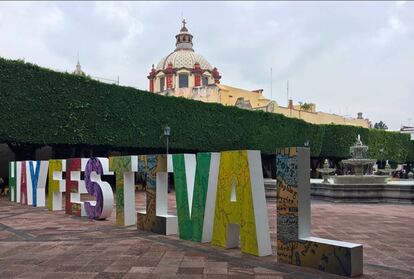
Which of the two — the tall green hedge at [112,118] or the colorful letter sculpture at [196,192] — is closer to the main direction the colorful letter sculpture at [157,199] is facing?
the colorful letter sculpture

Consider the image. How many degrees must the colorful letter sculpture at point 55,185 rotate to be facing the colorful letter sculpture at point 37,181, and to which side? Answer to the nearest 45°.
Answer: approximately 135° to its right

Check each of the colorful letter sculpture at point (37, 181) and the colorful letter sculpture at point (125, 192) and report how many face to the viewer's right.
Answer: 0

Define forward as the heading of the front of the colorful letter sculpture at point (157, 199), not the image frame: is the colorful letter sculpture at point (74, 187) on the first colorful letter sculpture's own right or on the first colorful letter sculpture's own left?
on the first colorful letter sculpture's own right

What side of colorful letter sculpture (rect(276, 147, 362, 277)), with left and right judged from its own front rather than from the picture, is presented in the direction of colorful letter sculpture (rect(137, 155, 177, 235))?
right

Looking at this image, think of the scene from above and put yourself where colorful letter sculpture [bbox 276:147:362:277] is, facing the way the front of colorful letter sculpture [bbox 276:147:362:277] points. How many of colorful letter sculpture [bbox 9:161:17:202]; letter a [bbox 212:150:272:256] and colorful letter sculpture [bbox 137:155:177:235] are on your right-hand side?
3

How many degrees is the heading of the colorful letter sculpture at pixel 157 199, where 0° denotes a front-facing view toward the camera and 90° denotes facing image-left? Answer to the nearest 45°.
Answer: approximately 45°

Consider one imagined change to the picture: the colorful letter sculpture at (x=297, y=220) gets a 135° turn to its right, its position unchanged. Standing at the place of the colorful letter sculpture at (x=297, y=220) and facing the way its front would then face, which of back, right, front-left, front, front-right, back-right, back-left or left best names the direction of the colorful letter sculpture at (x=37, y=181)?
front-left

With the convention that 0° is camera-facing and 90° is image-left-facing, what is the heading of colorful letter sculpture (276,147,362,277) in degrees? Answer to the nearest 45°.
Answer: approximately 45°

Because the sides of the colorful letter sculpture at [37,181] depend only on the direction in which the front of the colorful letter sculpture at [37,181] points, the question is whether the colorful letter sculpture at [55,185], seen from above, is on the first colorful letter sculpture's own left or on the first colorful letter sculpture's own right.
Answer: on the first colorful letter sculpture's own left

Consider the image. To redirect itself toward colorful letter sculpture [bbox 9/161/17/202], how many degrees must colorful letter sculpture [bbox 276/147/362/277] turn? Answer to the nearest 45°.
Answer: approximately 90° to its right
